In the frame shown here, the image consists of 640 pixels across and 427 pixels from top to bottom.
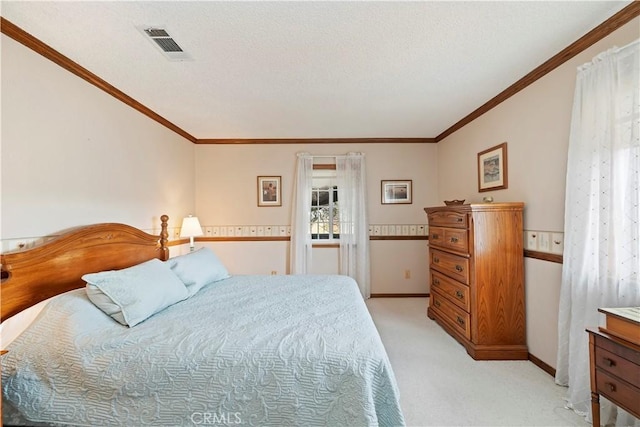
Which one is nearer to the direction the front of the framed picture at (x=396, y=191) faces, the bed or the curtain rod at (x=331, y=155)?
the bed

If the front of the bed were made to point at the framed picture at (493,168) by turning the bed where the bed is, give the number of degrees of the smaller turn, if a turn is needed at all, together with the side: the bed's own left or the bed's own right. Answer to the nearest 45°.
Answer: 0° — it already faces it

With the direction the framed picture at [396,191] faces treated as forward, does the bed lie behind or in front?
in front

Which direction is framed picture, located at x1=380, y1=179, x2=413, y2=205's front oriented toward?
toward the camera

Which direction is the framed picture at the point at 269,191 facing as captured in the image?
toward the camera

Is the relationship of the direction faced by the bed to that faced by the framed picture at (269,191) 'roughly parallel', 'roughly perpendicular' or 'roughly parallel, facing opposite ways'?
roughly perpendicular

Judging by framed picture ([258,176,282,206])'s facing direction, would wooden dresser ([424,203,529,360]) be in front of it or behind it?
in front

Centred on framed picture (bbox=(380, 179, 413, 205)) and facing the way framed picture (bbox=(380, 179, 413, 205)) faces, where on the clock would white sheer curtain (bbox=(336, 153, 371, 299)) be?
The white sheer curtain is roughly at 2 o'clock from the framed picture.

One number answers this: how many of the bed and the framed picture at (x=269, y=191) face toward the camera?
1

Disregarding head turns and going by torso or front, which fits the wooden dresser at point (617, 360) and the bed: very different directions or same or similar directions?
very different directions

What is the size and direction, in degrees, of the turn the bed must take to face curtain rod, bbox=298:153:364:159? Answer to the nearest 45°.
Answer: approximately 45° to its left

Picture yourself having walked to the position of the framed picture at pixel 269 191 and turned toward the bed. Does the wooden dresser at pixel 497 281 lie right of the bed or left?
left

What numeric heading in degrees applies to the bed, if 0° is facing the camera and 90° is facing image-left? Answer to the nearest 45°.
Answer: approximately 270°

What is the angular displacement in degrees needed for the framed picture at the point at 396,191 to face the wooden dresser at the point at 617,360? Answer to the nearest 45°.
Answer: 0° — it already faces it

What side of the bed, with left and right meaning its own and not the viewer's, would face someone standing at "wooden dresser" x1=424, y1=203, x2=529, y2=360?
front
